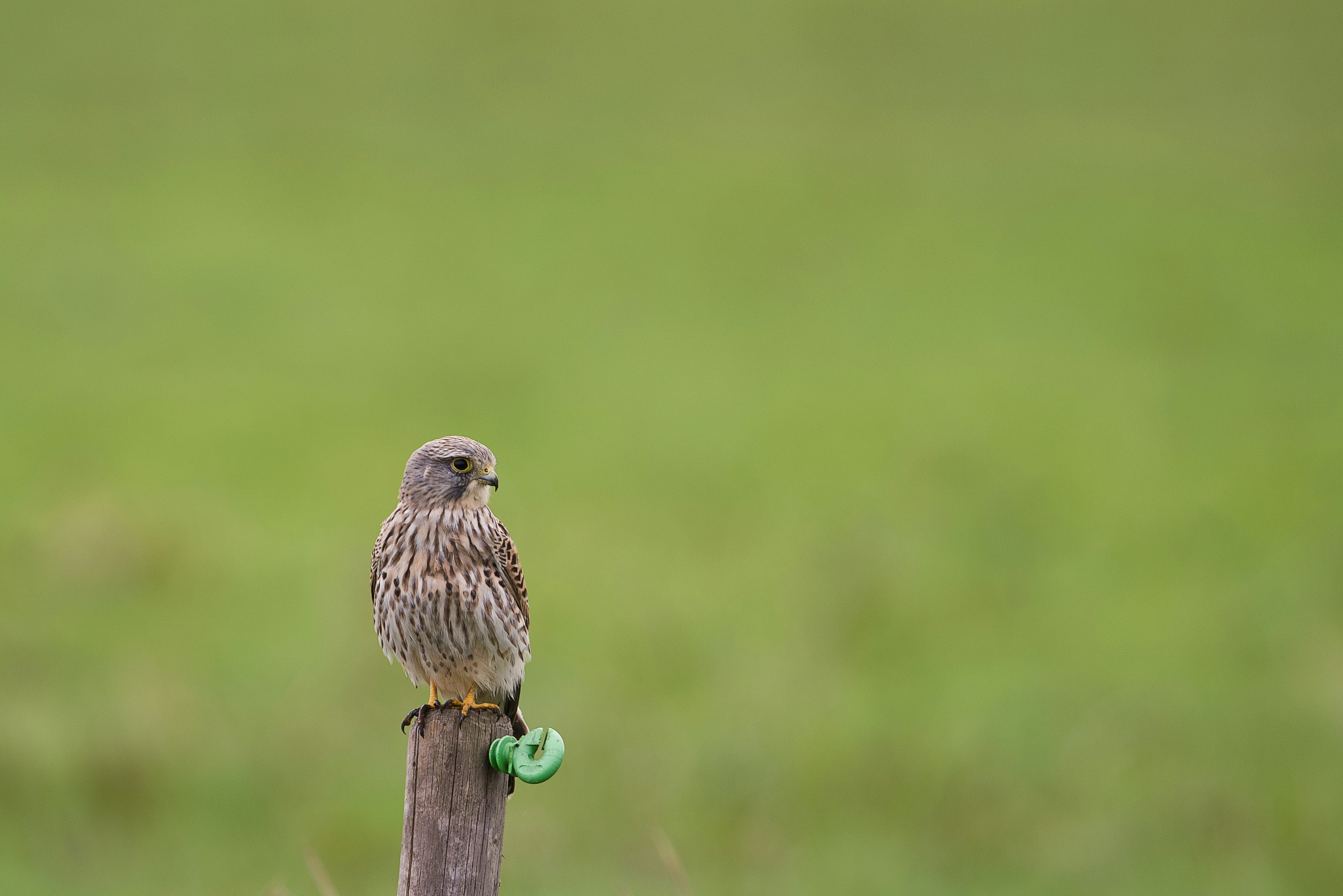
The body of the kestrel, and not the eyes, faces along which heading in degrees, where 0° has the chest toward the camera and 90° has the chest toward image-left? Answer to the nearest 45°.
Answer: approximately 0°
